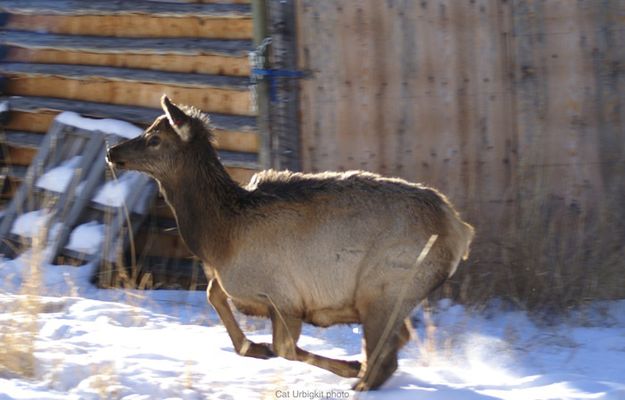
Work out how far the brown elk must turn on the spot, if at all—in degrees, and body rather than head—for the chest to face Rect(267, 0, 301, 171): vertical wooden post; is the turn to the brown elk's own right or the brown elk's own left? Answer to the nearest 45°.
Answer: approximately 90° to the brown elk's own right

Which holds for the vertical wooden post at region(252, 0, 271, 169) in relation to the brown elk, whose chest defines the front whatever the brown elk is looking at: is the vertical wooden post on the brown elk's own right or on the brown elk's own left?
on the brown elk's own right

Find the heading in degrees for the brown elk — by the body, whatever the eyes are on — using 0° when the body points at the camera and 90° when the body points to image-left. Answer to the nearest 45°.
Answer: approximately 90°
